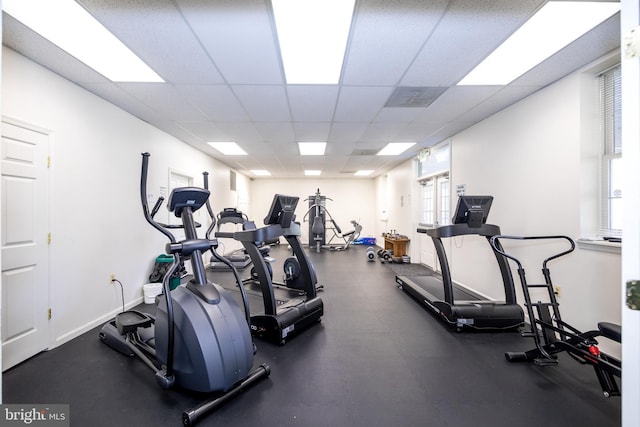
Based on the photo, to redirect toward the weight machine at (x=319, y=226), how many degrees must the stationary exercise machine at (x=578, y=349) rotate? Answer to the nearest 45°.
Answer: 0° — it already faces it

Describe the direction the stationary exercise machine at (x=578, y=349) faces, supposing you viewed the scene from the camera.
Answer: facing away from the viewer and to the left of the viewer

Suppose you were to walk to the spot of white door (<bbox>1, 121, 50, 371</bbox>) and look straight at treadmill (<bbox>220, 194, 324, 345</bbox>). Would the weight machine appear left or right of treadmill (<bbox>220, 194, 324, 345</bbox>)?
left
